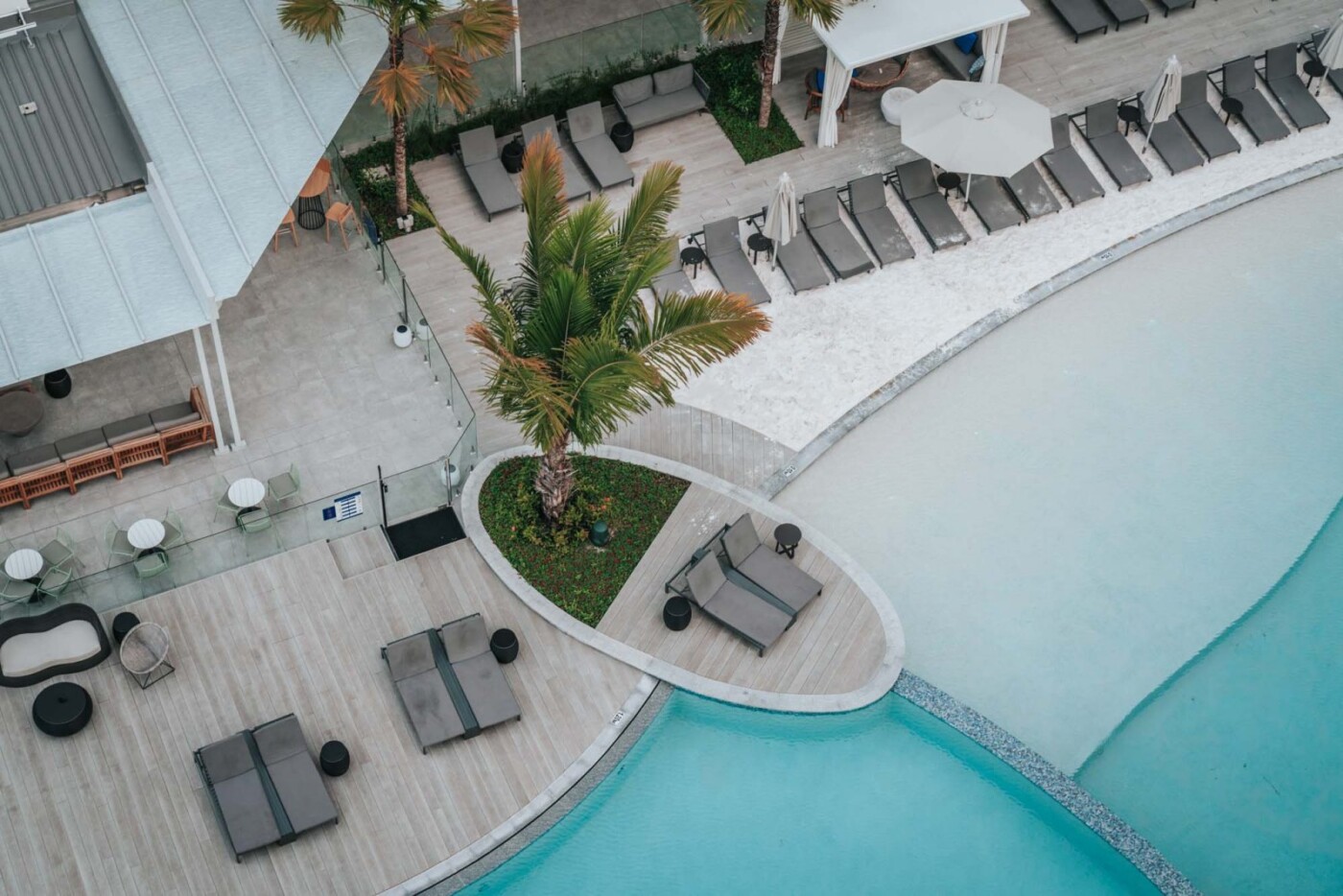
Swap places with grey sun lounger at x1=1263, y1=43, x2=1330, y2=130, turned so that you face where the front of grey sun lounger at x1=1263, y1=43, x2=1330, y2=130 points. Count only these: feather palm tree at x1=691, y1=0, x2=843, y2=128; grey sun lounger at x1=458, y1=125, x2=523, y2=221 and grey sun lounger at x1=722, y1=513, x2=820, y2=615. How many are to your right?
3

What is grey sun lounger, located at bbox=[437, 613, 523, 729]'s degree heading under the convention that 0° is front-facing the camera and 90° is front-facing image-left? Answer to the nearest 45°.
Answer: approximately 0°

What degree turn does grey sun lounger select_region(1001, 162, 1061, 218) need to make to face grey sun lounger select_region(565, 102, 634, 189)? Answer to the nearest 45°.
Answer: approximately 90° to its right

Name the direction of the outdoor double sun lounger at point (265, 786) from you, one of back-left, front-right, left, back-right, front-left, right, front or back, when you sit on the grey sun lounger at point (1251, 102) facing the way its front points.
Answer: right

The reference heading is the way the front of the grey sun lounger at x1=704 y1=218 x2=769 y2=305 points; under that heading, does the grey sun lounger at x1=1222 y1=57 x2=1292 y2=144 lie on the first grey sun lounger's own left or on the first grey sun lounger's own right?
on the first grey sun lounger's own left

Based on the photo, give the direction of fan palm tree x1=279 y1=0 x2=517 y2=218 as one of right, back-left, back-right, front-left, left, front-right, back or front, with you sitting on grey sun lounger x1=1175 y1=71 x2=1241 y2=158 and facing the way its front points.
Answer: right

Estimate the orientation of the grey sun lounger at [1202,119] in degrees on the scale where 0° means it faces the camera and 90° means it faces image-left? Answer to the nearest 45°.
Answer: approximately 315°

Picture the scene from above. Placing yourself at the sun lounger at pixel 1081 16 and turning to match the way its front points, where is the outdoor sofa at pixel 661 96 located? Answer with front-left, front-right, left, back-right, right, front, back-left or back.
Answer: right

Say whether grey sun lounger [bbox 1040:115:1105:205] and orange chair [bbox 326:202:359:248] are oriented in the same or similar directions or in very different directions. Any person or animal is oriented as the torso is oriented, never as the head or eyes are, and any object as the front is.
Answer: very different directions

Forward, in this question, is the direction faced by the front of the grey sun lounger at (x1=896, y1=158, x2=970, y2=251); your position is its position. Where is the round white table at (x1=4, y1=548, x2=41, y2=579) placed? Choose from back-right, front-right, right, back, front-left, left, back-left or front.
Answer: right

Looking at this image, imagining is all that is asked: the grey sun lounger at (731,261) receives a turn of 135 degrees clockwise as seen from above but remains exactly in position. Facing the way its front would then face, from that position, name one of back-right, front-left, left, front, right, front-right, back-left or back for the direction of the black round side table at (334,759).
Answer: front-left

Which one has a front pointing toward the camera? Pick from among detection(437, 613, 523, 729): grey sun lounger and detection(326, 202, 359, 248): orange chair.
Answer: the grey sun lounger

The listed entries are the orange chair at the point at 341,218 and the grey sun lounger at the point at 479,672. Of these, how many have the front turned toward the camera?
1

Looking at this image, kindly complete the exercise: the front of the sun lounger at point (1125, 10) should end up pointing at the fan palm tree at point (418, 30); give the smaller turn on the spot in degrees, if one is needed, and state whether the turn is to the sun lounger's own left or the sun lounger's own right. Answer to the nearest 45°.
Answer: approximately 90° to the sun lounger's own right

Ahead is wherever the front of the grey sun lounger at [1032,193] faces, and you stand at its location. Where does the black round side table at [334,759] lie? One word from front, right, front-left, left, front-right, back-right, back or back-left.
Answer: right

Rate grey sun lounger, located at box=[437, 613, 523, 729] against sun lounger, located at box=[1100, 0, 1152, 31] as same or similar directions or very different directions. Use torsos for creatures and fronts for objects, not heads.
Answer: same or similar directions

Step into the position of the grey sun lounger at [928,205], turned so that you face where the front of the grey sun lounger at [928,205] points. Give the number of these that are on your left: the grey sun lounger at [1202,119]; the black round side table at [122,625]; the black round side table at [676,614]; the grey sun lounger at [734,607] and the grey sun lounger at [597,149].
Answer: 1

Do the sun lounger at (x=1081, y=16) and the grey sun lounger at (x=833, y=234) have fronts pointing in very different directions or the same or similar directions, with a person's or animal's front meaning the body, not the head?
same or similar directions

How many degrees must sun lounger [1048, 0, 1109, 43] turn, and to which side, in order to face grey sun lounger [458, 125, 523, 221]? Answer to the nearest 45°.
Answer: approximately 90° to its right

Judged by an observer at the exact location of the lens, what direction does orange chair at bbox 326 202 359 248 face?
facing away from the viewer and to the left of the viewer
